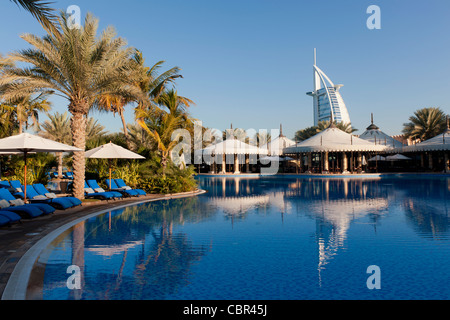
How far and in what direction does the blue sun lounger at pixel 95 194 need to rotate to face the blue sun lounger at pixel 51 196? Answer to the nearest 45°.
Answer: approximately 135° to its right

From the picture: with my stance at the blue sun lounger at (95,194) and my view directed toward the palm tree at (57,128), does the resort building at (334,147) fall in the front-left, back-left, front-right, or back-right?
front-right

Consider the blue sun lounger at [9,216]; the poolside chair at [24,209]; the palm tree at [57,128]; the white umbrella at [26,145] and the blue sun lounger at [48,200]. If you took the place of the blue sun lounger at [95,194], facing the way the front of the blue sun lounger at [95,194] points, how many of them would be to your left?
1

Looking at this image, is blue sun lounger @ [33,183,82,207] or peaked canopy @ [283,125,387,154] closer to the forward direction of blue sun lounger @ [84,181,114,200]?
the peaked canopy

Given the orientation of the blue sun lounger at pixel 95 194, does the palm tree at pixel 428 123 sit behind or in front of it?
in front

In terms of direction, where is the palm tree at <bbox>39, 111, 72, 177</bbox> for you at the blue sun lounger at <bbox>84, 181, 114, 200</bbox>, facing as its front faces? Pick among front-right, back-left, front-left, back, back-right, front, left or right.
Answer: left

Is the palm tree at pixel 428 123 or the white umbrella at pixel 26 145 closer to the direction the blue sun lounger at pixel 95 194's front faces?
the palm tree

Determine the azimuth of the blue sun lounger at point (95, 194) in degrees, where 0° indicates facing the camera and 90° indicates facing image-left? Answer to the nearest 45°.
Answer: approximately 270°
